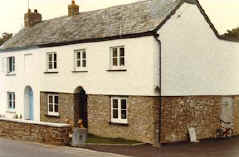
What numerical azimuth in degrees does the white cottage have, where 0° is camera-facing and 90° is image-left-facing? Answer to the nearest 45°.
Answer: approximately 45°
